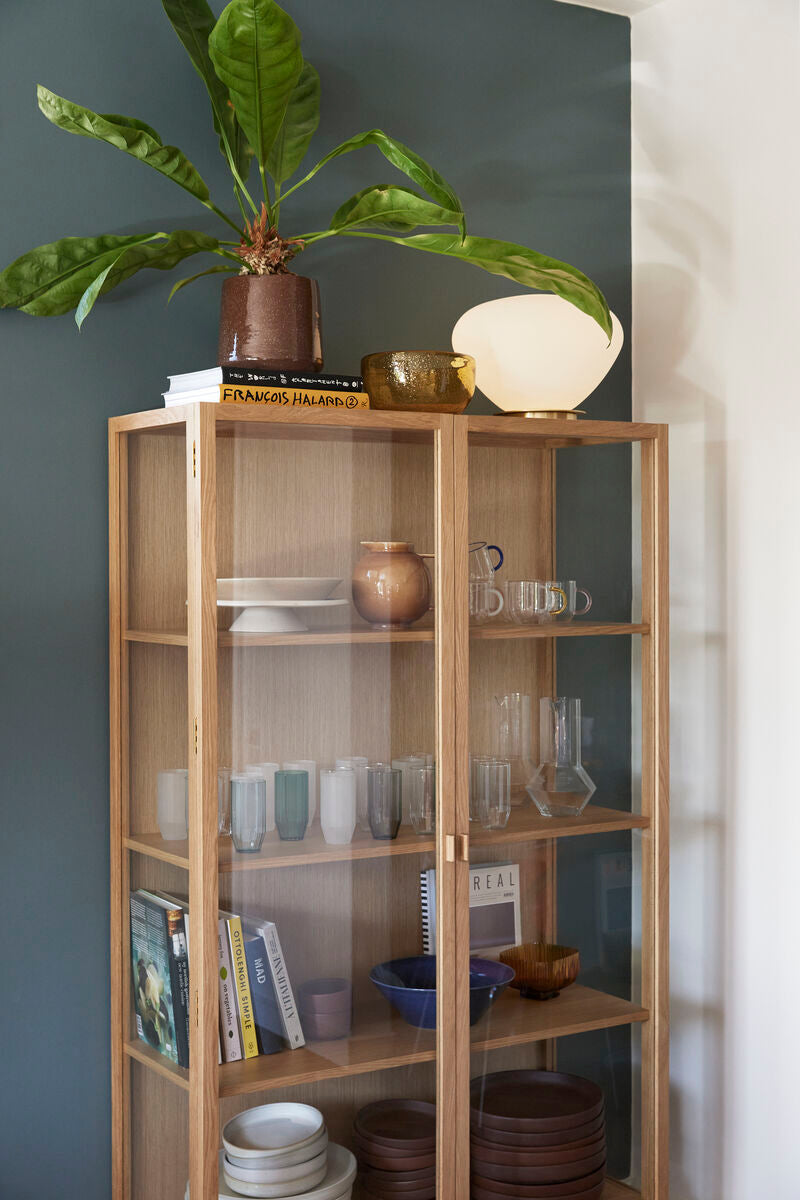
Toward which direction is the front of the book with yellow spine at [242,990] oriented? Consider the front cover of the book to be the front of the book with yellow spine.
to the viewer's right

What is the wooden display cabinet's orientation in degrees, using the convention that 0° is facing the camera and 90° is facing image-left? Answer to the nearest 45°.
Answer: approximately 315°
